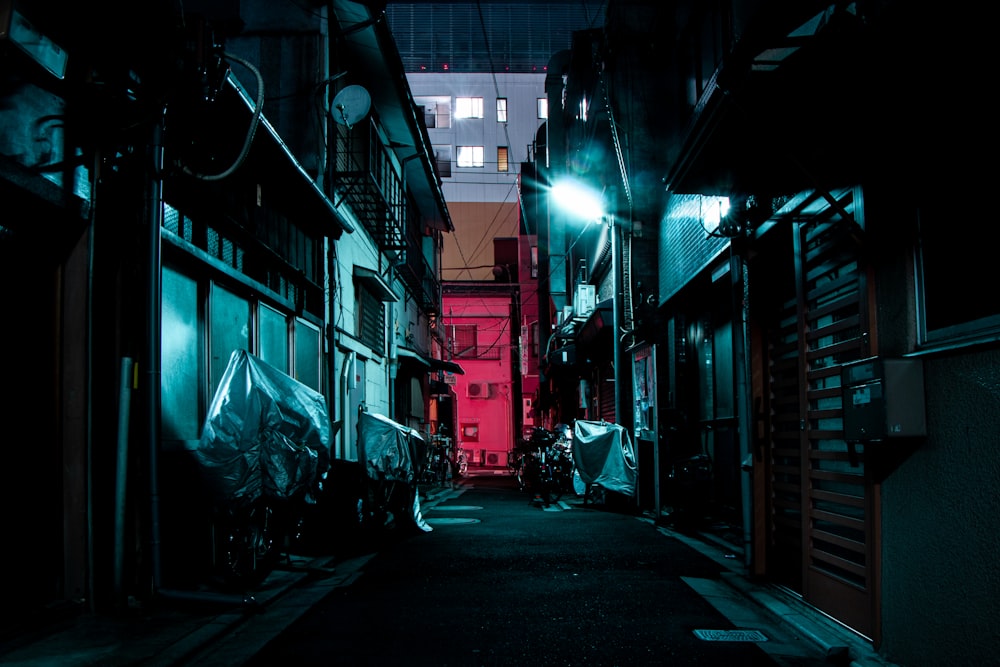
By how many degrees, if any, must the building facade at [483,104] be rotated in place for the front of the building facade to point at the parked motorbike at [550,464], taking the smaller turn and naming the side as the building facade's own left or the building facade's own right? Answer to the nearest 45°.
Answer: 0° — it already faces it

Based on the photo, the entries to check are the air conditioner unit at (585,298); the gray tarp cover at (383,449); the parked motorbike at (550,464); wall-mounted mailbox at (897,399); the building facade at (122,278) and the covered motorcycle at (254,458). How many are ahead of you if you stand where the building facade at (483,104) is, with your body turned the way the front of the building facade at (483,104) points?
6

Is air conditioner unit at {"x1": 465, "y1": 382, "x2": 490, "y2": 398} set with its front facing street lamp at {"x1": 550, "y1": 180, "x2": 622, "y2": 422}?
yes

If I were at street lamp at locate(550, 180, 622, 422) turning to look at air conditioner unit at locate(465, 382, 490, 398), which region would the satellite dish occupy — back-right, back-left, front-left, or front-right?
back-left

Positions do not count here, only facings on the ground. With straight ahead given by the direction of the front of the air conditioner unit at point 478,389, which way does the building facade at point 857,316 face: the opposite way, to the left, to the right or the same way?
to the right

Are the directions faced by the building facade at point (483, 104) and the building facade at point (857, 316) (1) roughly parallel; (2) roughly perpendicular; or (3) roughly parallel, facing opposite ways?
roughly perpendicular

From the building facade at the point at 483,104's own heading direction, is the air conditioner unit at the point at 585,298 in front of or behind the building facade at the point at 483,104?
in front

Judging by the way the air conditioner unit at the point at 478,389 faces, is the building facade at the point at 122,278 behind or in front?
in front

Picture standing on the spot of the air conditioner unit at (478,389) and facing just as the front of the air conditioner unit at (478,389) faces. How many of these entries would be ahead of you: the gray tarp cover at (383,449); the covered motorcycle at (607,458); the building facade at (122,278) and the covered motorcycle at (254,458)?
4

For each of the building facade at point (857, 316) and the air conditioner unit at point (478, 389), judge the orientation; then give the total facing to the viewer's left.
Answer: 1

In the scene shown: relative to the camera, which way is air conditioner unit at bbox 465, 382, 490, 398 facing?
toward the camera

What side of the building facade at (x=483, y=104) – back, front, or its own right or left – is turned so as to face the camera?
front

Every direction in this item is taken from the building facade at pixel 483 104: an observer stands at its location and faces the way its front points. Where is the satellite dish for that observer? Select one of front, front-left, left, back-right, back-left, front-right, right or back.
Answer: front

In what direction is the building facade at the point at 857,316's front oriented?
to the viewer's left
